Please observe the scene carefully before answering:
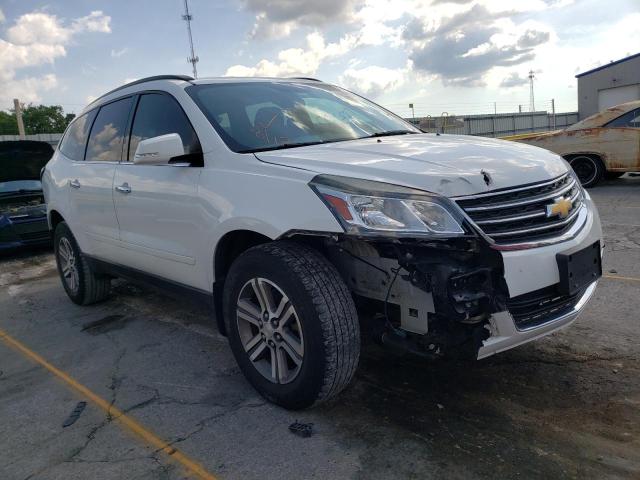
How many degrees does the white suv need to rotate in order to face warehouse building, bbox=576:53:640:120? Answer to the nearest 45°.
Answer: approximately 90° to its left

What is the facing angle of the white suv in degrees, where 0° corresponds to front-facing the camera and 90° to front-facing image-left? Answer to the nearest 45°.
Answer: approximately 315°

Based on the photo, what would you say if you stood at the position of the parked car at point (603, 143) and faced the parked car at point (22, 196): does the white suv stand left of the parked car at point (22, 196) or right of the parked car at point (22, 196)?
left
